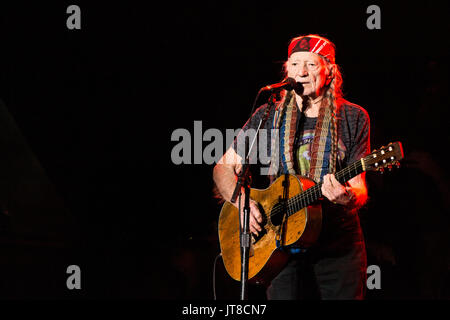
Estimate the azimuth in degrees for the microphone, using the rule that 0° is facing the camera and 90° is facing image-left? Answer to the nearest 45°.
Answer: approximately 270°
